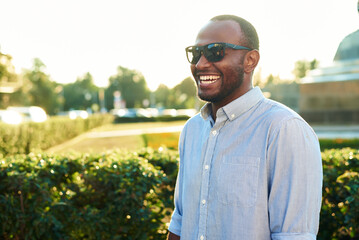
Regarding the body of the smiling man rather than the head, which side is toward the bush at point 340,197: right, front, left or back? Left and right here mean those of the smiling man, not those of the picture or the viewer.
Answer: back

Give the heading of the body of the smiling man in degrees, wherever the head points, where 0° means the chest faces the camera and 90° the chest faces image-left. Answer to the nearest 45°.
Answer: approximately 45°

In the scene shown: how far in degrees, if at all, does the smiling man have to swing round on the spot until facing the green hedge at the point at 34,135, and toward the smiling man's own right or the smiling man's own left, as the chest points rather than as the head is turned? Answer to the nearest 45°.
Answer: approximately 90° to the smiling man's own right

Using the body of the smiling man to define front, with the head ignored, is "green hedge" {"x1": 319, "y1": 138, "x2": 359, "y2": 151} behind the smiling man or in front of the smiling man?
behind

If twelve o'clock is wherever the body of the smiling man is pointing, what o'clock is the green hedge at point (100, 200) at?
The green hedge is roughly at 3 o'clock from the smiling man.
